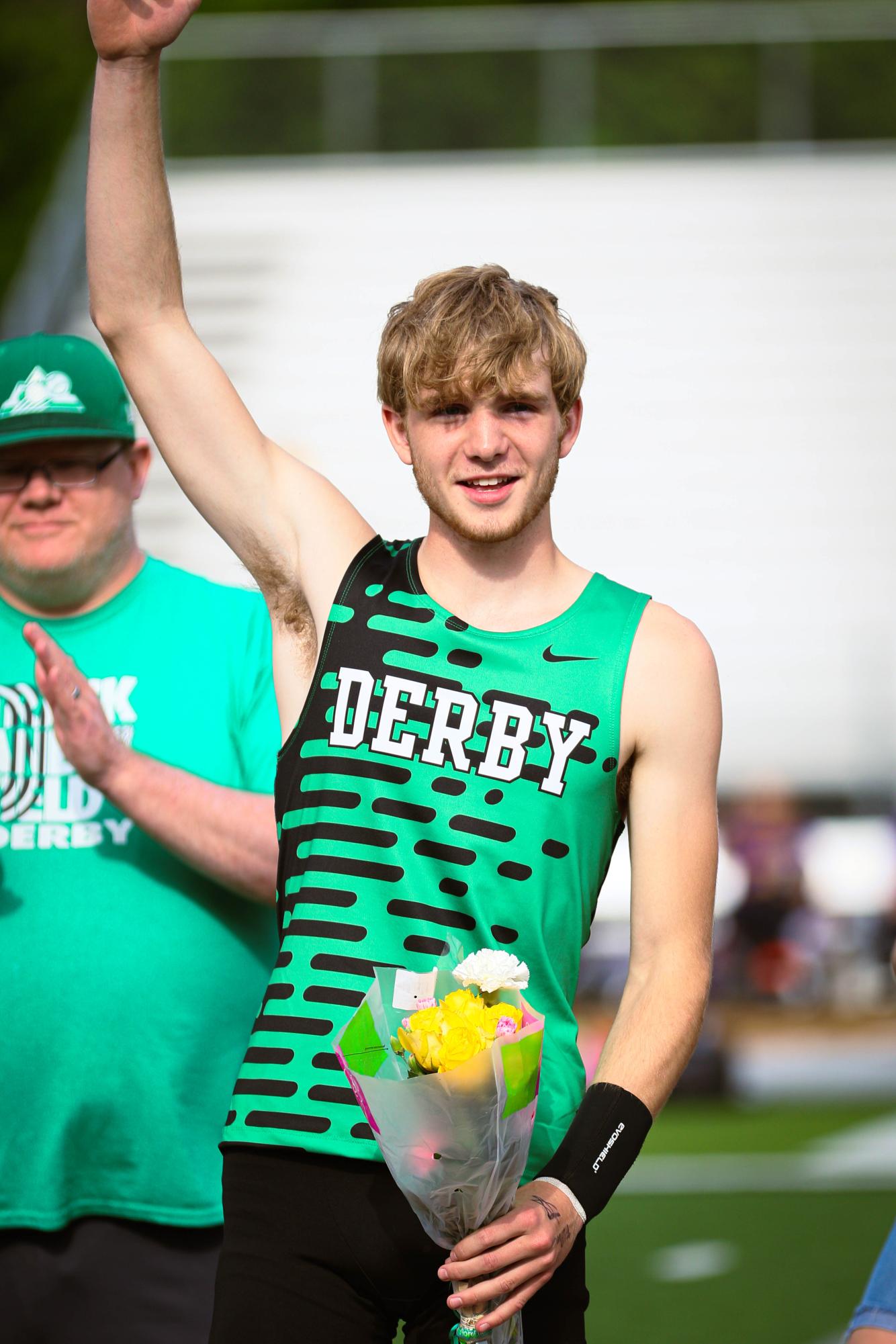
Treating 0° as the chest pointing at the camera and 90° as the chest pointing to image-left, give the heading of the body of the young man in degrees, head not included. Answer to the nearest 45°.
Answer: approximately 0°

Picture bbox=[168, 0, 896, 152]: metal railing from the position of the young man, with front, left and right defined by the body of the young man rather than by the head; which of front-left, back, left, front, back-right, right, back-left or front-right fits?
back
